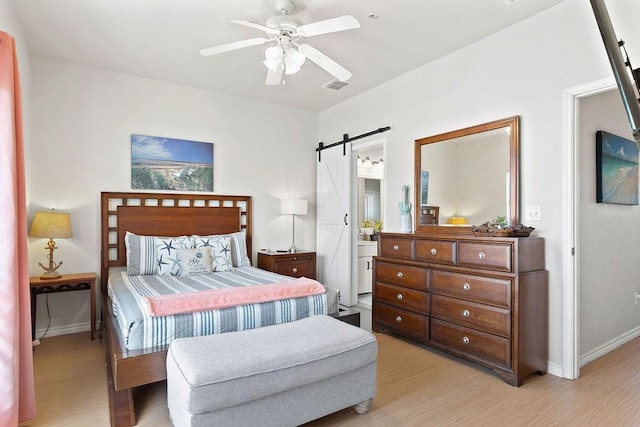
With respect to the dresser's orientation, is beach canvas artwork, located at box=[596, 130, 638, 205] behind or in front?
behind

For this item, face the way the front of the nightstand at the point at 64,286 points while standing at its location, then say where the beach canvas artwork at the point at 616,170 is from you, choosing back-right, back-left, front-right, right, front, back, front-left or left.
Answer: front-left

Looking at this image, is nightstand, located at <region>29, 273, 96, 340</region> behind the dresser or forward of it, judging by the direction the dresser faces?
forward

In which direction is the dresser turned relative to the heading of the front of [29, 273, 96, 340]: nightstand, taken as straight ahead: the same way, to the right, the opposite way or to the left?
to the right

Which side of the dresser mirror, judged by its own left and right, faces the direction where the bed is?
front

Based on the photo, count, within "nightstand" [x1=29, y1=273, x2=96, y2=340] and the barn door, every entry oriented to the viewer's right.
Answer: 0

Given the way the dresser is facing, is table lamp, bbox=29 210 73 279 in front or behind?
in front

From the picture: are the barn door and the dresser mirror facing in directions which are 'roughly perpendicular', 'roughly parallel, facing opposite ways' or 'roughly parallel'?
roughly parallel

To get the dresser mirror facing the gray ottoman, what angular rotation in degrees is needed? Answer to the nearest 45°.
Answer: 0° — it already faces it

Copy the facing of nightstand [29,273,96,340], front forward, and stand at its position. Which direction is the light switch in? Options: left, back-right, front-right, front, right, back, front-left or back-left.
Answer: front-left

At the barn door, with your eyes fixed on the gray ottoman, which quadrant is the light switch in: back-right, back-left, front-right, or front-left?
front-left

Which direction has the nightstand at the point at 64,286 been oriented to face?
toward the camera

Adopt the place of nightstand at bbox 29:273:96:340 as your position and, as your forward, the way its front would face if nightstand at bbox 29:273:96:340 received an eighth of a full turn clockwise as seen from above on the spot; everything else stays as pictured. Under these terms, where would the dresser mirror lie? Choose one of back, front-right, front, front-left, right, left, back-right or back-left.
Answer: left

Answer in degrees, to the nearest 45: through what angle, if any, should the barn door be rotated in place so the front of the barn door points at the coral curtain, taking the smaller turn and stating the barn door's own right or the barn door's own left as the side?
0° — it already faces it

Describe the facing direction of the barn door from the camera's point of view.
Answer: facing the viewer and to the left of the viewer

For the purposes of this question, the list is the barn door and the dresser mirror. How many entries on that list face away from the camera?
0

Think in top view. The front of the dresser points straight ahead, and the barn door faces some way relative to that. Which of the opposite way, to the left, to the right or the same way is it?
the same way
